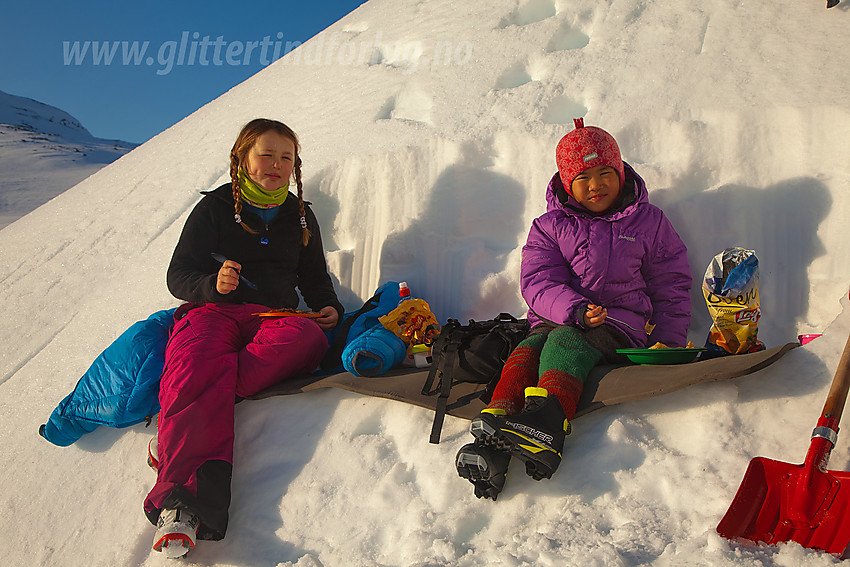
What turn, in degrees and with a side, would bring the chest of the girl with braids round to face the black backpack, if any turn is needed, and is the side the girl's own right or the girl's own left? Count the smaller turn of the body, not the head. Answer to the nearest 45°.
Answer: approximately 45° to the girl's own left

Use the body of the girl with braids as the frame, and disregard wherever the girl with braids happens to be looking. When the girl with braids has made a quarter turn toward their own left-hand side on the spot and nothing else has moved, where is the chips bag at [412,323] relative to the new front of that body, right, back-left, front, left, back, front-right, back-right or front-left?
front

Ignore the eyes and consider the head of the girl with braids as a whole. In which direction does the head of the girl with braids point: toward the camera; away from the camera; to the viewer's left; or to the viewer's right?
toward the camera

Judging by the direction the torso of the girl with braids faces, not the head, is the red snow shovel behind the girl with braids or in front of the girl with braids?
in front

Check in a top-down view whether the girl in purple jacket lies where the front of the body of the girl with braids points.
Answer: no

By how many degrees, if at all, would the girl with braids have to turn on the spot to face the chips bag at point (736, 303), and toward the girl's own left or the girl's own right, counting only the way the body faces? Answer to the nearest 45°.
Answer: approximately 45° to the girl's own left

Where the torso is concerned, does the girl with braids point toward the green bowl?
no

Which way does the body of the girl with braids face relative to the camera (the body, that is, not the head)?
toward the camera

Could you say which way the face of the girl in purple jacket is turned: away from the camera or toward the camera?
toward the camera
